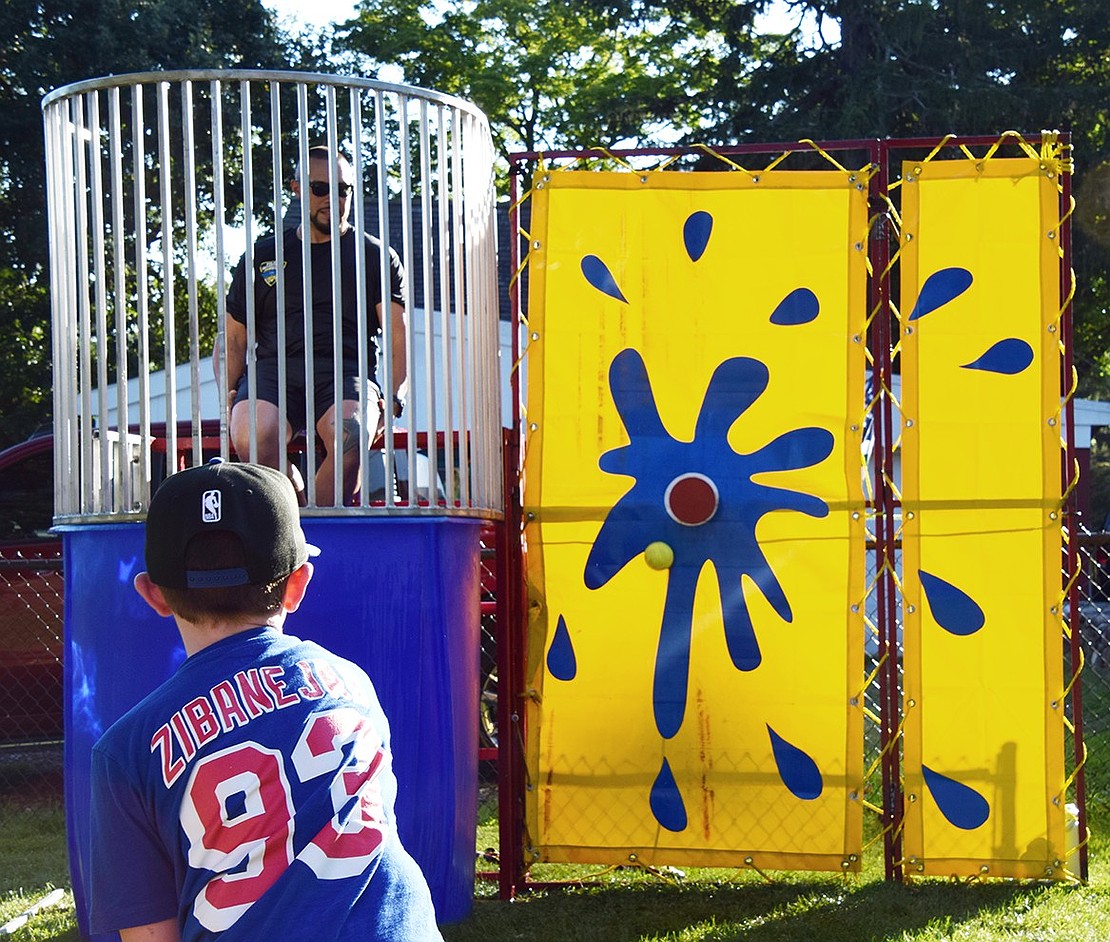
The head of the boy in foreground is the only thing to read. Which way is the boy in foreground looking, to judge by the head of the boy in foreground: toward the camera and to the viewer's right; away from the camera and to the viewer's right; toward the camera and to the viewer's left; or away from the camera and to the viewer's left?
away from the camera and to the viewer's right

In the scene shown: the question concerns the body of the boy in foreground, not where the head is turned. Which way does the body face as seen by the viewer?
away from the camera

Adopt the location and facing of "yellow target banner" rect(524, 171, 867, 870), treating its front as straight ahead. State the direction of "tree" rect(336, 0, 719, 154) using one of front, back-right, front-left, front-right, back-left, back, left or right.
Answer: back

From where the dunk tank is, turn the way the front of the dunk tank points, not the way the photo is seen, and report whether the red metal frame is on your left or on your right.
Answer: on your left

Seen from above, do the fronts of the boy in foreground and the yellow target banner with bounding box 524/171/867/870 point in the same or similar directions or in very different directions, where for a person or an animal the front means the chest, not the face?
very different directions

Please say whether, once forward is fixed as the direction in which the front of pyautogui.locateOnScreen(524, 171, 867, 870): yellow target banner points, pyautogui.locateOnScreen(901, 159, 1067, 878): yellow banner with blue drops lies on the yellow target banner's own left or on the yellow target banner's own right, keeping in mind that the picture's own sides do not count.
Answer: on the yellow target banner's own left

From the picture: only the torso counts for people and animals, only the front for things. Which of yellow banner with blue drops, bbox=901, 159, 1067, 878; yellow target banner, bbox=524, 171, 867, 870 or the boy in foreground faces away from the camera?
the boy in foreground

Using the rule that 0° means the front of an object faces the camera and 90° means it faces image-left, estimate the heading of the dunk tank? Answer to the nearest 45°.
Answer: approximately 0°

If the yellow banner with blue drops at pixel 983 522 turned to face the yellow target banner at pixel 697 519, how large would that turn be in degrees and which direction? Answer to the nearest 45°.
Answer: approximately 90° to its right

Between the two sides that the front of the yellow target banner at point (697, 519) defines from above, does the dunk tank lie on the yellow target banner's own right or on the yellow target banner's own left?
on the yellow target banner's own right
